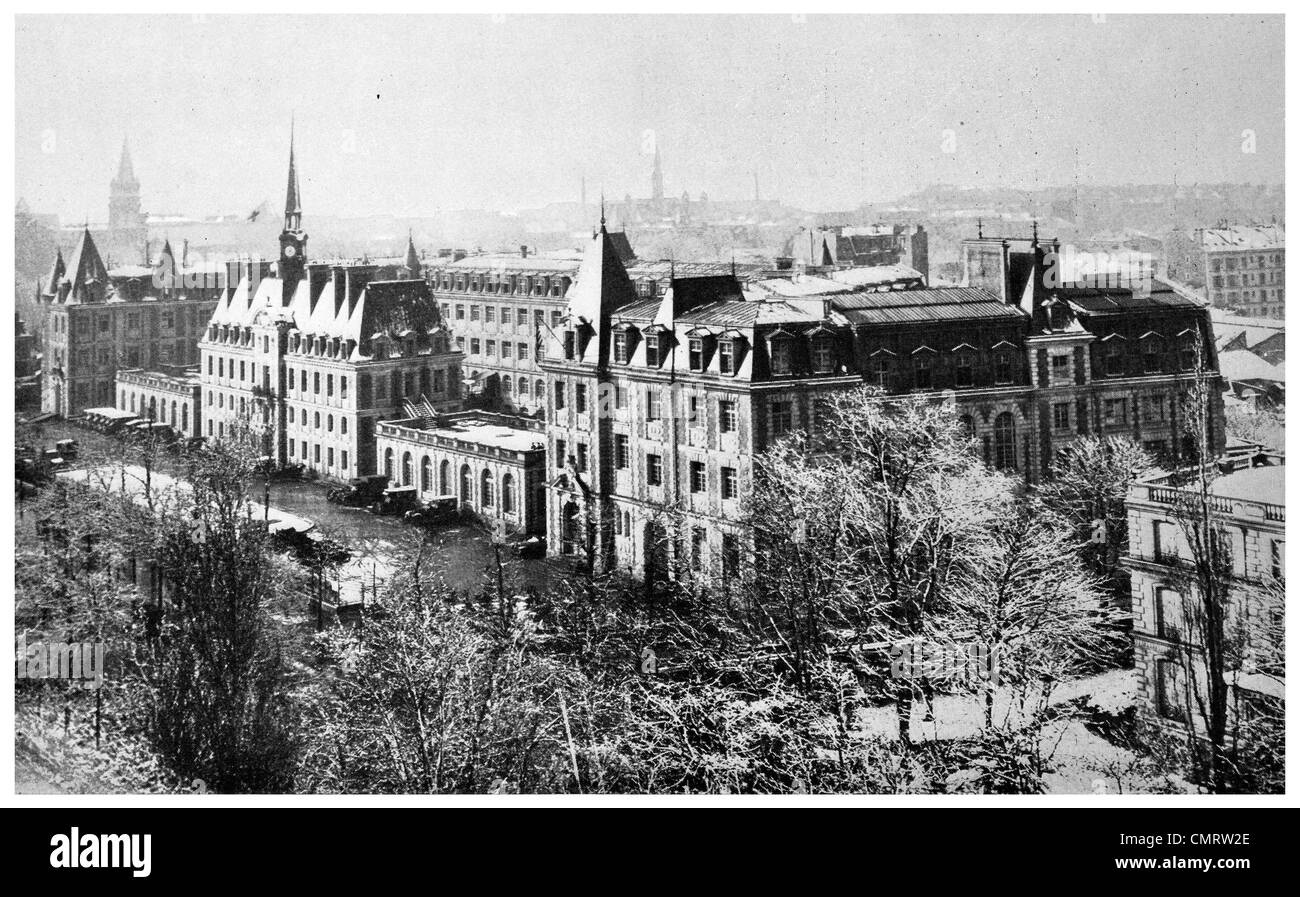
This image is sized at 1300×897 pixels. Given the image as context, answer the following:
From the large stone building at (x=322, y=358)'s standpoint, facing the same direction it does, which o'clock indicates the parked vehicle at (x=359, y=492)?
The parked vehicle is roughly at 10 o'clock from the large stone building.

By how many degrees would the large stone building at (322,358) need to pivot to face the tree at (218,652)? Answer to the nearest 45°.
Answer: approximately 45° to its left

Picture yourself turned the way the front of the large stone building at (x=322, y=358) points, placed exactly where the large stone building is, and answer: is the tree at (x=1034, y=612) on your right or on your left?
on your left

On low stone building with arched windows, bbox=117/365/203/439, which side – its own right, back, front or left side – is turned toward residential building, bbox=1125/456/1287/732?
left

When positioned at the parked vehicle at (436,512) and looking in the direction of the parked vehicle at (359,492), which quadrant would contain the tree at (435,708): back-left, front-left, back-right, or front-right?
back-left
